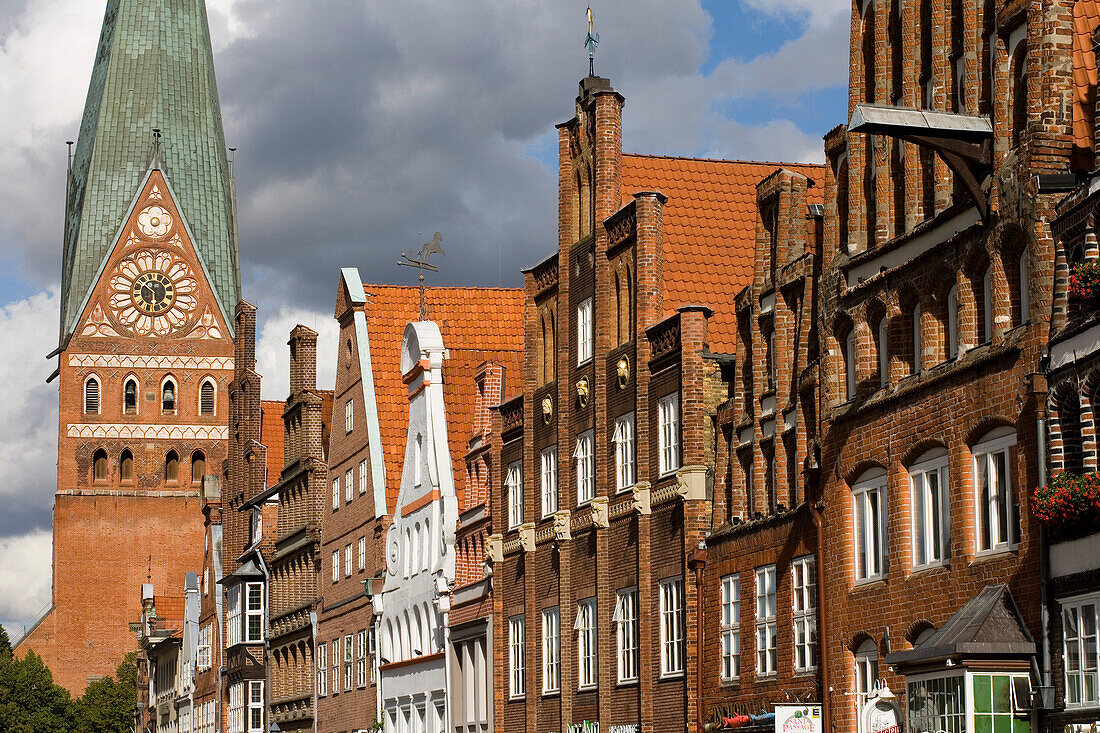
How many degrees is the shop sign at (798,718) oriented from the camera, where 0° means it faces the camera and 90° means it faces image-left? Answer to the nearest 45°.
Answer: approximately 0°

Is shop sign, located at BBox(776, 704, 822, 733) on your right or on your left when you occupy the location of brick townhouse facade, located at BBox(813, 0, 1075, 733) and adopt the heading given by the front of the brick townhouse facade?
on your right

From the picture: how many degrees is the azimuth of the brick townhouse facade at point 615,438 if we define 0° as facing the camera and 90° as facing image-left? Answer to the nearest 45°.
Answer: approximately 45°

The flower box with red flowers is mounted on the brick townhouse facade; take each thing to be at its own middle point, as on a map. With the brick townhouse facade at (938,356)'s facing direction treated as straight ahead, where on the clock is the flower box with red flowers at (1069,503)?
The flower box with red flowers is roughly at 10 o'clock from the brick townhouse facade.

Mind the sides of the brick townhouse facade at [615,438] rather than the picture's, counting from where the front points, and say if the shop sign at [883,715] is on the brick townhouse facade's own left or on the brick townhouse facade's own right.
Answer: on the brick townhouse facade's own left

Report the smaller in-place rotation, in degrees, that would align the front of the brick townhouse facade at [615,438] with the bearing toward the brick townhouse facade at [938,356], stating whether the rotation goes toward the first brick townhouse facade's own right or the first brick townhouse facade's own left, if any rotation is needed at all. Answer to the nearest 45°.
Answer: approximately 45° to the first brick townhouse facade's own left
